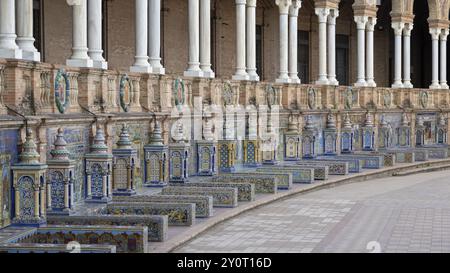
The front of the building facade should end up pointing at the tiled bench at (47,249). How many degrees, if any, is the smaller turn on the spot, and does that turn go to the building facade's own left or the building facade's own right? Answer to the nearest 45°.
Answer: approximately 45° to the building facade's own right

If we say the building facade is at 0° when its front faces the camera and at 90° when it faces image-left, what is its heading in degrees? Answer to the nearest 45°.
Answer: approximately 315°

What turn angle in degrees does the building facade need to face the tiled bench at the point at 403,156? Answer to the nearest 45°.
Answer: approximately 90° to its left

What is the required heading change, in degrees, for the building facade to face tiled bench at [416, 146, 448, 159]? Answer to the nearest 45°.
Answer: approximately 90° to its left

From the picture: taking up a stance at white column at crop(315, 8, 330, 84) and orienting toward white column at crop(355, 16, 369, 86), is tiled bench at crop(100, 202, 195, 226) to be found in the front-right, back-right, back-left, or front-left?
back-right

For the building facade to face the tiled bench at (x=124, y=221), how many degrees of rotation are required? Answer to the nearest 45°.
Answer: approximately 45° to its right

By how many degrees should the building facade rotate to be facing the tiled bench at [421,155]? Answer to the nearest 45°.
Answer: approximately 90° to its left

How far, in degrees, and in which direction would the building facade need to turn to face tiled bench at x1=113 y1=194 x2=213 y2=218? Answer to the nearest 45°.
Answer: approximately 45° to its right
